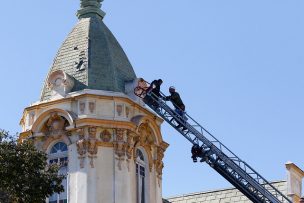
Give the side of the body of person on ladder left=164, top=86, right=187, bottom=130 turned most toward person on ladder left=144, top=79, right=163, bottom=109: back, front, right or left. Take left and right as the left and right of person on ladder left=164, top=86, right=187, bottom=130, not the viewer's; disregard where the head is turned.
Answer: front

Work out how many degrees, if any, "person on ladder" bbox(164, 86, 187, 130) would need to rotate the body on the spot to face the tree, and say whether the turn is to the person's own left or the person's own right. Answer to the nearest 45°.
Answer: approximately 45° to the person's own left

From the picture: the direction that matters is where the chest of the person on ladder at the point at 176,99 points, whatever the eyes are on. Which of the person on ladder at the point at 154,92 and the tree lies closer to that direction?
the person on ladder

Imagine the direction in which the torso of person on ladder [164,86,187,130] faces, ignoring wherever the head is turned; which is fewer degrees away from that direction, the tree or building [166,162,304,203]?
the tree

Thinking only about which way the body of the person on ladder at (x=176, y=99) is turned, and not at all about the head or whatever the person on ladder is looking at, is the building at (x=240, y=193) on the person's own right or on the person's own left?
on the person's own right

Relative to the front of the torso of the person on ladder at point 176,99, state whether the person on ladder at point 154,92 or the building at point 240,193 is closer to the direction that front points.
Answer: the person on ladder

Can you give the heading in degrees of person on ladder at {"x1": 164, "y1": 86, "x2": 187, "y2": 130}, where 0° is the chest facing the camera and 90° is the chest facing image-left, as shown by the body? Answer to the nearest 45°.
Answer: approximately 90°
